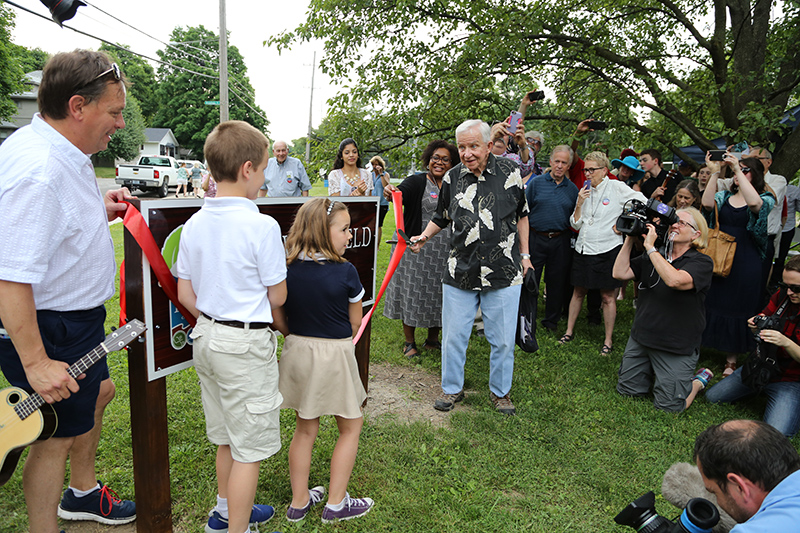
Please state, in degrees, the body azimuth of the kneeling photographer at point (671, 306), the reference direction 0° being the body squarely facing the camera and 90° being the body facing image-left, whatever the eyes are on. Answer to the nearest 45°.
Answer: approximately 45°

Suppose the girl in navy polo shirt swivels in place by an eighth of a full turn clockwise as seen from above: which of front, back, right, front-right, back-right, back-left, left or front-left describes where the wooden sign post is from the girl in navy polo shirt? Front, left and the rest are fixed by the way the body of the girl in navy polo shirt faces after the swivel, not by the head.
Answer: left

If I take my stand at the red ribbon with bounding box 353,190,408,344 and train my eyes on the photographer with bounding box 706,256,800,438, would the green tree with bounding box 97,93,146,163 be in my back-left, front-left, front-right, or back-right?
back-left

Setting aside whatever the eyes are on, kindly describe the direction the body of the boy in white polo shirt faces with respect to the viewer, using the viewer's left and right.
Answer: facing away from the viewer and to the right of the viewer

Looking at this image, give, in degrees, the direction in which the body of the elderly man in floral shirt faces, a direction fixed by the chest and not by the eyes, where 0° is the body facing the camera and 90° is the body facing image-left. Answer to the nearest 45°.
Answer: approximately 0°

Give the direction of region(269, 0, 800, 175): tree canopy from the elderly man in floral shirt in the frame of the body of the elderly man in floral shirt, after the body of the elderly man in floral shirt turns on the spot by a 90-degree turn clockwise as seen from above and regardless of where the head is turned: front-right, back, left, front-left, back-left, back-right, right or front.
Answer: right

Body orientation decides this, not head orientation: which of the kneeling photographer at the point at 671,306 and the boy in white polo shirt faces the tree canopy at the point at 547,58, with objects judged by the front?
the boy in white polo shirt

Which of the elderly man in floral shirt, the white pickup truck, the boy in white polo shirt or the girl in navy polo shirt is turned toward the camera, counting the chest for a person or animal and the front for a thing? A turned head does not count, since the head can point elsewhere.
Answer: the elderly man in floral shirt

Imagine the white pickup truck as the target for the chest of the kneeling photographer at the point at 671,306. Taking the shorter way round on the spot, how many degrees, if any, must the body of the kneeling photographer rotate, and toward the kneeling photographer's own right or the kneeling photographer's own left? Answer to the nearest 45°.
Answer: approximately 90° to the kneeling photographer's own right

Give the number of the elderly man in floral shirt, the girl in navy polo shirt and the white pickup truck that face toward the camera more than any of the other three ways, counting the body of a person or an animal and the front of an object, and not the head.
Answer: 1

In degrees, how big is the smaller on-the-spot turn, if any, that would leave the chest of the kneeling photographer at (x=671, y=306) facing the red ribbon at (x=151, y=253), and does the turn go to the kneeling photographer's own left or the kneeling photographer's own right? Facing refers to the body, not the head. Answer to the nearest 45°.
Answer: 0° — they already face it
